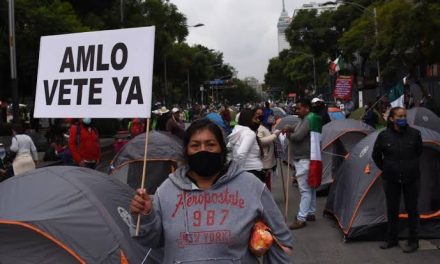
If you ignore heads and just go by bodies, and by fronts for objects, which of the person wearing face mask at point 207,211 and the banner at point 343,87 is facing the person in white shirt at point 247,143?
the banner

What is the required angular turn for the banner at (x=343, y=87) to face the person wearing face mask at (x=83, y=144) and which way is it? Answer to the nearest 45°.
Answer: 0° — it already faces them

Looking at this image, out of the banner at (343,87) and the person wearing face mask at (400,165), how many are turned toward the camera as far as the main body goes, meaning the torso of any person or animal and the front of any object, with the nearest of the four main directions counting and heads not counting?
2

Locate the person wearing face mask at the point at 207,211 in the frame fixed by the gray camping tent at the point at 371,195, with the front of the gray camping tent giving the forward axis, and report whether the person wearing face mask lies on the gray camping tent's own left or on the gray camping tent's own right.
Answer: on the gray camping tent's own right

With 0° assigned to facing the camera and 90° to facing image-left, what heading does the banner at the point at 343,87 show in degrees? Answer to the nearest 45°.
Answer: approximately 0°

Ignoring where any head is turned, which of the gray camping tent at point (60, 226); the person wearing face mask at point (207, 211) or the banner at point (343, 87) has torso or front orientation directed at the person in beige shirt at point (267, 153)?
the banner

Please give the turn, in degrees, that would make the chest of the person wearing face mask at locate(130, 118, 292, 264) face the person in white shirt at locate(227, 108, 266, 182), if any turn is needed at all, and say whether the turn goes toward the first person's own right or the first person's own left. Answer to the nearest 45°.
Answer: approximately 180°

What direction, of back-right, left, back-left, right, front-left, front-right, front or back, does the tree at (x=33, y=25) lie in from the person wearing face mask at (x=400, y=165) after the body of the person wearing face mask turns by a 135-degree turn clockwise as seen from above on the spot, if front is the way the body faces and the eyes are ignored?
front
